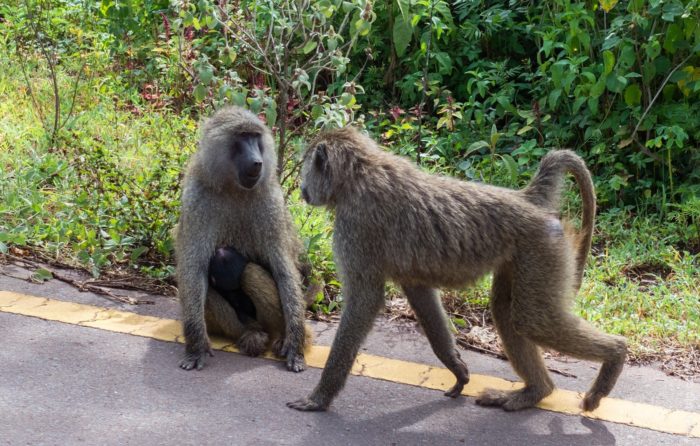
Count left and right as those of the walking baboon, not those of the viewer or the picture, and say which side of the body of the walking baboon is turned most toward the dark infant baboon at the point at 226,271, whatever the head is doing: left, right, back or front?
front

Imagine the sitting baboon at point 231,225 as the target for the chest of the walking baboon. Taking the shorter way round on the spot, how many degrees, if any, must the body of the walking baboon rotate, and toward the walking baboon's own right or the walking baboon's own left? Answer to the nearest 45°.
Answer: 0° — it already faces it

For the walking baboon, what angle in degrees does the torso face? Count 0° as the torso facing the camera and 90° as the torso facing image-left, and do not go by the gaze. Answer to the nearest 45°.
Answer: approximately 90°

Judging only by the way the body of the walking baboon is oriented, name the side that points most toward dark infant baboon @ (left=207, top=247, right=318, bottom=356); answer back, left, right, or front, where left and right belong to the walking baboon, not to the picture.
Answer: front
